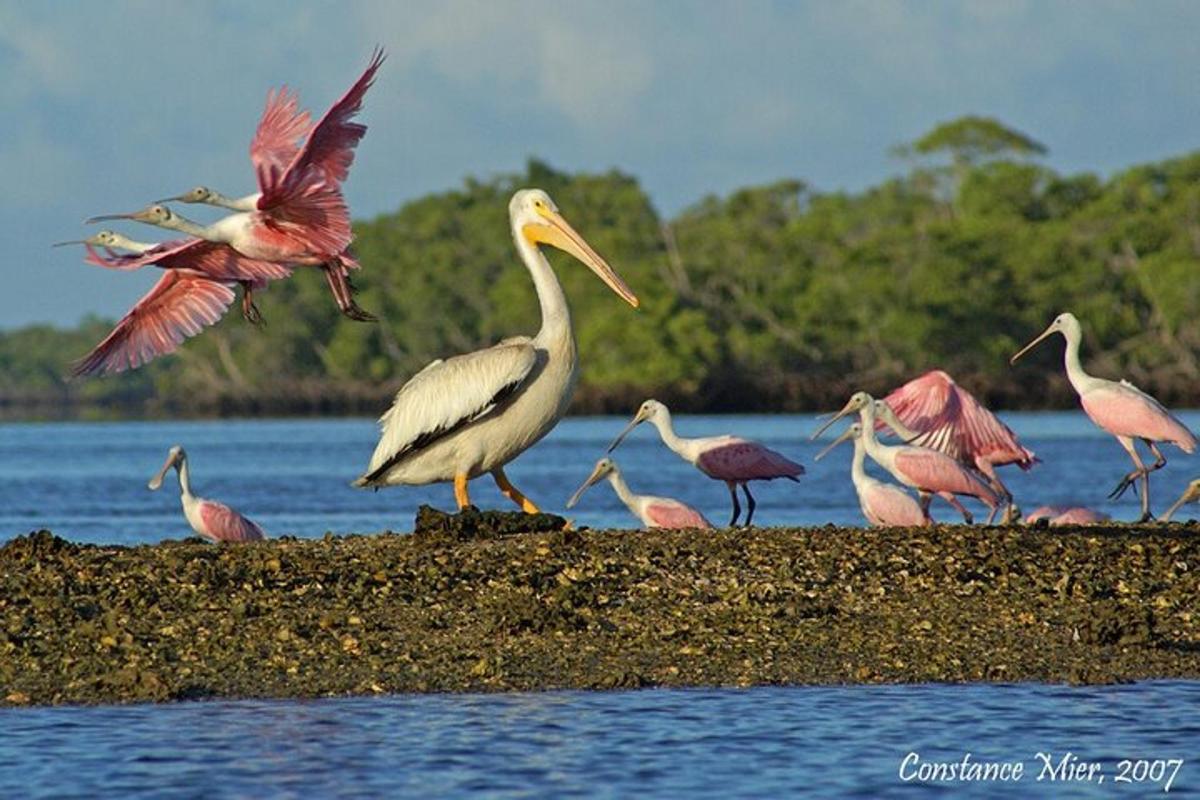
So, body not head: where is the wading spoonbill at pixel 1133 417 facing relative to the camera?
to the viewer's left

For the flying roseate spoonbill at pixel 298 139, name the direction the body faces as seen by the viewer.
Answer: to the viewer's left

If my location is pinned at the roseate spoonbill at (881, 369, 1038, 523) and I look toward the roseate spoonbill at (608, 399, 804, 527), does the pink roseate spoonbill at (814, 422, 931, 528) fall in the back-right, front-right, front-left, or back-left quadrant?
front-left

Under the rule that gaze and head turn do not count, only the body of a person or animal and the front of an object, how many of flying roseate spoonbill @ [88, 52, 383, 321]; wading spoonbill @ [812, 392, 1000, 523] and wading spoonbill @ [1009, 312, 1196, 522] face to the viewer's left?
3

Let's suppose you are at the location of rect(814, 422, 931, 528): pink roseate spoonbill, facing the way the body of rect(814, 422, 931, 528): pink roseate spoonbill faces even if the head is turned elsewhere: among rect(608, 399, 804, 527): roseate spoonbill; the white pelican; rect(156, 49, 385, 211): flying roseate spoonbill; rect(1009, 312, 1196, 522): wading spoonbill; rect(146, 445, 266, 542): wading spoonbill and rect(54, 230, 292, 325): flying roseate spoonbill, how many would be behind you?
1

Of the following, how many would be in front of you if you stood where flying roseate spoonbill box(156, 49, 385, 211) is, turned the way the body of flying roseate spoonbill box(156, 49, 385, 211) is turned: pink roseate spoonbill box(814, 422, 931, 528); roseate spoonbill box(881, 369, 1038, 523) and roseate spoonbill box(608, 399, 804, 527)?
0

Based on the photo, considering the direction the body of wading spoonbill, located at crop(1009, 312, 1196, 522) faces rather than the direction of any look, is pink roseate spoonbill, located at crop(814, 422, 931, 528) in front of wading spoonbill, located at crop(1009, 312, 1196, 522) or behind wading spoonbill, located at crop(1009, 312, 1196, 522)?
in front

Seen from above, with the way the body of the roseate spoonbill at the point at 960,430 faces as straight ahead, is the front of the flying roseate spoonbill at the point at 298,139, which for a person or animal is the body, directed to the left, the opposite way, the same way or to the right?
the same way

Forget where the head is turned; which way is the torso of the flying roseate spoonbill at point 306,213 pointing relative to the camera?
to the viewer's left

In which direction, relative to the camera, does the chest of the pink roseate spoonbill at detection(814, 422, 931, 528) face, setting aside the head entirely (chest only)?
to the viewer's left

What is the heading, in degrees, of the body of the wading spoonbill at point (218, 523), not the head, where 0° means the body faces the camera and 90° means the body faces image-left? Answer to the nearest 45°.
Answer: approximately 90°

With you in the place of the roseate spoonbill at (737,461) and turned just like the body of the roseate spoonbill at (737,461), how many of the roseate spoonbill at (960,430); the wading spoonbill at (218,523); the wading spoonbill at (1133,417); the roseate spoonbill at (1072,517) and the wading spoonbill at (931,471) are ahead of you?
1

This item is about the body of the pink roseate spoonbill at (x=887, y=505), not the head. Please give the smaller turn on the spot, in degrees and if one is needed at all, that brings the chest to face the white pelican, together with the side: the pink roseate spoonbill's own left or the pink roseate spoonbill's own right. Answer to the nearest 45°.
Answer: approximately 45° to the pink roseate spoonbill's own left

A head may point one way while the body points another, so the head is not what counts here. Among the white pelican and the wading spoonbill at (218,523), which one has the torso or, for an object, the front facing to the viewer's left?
the wading spoonbill

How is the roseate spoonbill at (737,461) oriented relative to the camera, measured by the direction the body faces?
to the viewer's left

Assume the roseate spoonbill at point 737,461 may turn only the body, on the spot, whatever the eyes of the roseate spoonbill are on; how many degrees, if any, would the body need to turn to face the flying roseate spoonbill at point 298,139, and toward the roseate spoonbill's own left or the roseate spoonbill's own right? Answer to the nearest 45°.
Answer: approximately 45° to the roseate spoonbill's own left

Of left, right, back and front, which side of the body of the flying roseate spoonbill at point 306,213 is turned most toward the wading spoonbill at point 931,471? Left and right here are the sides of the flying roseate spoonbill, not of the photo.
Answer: back

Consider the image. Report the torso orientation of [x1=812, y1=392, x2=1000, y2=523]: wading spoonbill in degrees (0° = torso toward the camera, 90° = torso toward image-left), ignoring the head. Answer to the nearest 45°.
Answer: approximately 90°

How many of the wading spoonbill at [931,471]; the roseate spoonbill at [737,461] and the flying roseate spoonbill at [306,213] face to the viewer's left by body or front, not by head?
3
